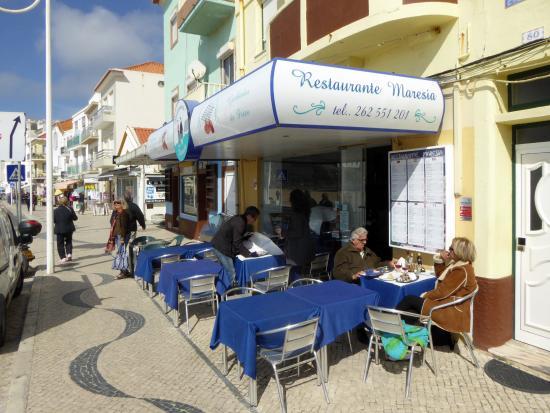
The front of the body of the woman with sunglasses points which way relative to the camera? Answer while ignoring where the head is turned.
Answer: to the viewer's left

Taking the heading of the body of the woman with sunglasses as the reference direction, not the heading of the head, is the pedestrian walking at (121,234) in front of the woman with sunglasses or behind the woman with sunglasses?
in front

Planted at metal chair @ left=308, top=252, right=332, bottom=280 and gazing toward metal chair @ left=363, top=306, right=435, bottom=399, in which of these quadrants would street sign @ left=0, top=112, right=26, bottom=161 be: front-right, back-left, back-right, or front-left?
back-right

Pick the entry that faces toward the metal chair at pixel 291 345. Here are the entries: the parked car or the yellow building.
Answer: the yellow building

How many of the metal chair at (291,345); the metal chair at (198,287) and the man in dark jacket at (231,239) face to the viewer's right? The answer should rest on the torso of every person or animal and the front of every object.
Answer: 1

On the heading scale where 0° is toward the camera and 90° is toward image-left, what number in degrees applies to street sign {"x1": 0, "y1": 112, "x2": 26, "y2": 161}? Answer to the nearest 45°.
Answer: approximately 0°

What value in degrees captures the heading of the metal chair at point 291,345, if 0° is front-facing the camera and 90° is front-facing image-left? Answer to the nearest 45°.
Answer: approximately 135°

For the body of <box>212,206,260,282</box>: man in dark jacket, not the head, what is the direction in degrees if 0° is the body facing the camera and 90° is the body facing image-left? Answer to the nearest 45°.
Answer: approximately 270°
